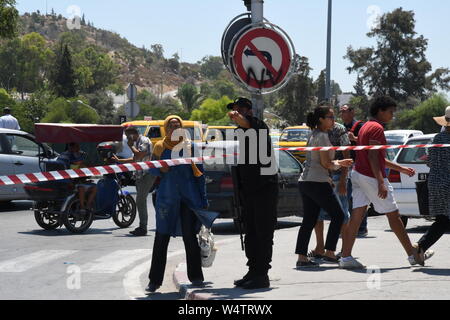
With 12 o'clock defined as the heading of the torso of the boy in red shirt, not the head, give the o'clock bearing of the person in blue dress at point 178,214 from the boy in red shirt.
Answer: The person in blue dress is roughly at 5 o'clock from the boy in red shirt.

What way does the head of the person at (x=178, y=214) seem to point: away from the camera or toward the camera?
toward the camera

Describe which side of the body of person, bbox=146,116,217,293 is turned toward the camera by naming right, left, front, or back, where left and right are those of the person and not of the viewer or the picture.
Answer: front

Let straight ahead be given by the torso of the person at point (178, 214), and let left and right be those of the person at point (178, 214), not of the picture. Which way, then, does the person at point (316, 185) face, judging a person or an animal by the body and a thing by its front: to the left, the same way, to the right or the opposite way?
to the left

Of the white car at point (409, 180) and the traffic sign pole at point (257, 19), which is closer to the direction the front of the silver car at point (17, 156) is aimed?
the white car

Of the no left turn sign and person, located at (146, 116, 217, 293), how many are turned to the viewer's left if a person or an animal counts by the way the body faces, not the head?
0

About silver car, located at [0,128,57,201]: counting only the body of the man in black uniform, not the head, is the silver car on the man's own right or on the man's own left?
on the man's own right
